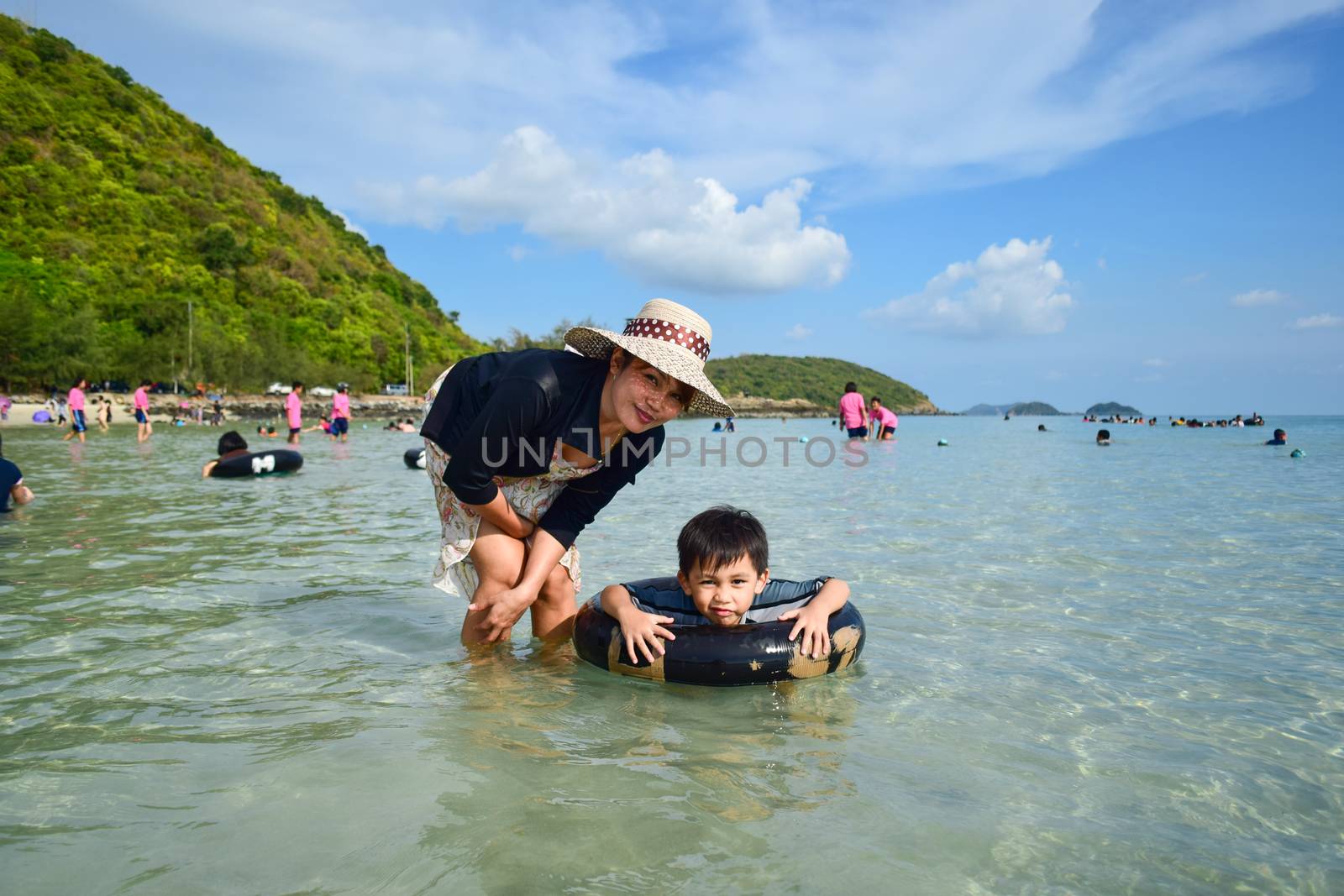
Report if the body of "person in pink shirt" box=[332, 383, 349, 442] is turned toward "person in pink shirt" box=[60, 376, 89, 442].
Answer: no

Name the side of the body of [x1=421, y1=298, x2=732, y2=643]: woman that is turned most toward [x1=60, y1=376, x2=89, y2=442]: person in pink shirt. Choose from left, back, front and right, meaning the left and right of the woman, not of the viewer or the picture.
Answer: back

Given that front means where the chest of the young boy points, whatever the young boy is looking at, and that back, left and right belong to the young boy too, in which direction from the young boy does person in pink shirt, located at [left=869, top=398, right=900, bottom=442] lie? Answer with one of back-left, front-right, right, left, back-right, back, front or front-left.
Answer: back

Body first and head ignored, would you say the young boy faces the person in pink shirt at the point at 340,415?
no

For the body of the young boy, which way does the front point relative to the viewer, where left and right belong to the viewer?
facing the viewer

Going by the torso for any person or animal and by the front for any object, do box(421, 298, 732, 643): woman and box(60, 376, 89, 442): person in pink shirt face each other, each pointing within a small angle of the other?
no

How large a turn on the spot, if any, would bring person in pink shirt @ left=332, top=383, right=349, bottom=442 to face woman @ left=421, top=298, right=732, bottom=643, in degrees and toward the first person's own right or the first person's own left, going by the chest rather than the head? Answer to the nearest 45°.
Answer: approximately 180°

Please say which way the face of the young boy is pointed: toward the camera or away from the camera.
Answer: toward the camera

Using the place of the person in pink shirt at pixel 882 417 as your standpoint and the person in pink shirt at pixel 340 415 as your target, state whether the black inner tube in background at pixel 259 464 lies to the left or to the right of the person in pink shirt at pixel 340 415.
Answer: left

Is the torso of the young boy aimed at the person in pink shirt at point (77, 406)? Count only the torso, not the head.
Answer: no

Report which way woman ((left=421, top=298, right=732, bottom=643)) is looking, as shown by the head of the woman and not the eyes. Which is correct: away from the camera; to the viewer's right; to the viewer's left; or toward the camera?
toward the camera

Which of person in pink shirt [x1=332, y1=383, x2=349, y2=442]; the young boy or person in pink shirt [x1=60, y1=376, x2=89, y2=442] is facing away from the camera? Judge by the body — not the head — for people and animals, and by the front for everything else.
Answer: person in pink shirt [x1=332, y1=383, x2=349, y2=442]

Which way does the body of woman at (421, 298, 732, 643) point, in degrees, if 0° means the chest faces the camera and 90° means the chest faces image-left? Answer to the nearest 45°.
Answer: approximately 315°

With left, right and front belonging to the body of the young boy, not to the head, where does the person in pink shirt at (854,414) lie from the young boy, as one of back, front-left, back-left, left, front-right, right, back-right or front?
back

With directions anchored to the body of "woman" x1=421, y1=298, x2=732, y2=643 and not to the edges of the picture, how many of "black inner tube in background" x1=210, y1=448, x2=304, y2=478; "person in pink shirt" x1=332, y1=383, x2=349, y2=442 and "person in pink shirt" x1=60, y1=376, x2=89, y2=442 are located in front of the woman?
0
